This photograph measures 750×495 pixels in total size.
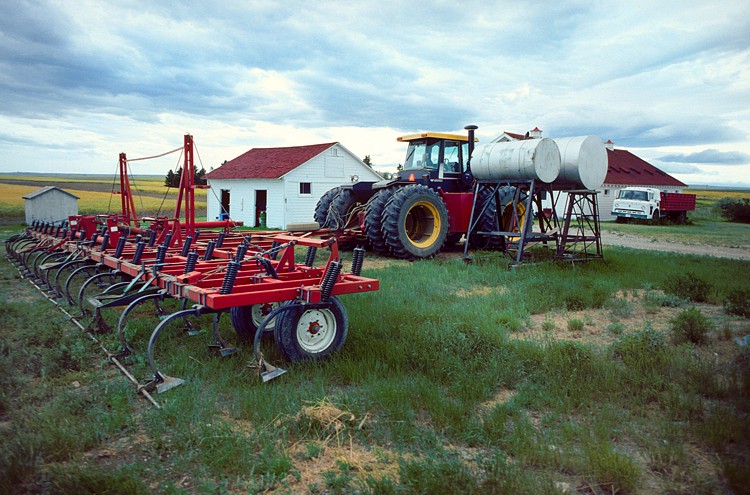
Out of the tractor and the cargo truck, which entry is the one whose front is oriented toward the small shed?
the cargo truck

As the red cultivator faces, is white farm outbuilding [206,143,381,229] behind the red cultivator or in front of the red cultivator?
in front

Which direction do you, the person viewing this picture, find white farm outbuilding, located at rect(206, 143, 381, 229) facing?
facing the viewer and to the left of the viewer

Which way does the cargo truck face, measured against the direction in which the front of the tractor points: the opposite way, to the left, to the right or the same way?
the opposite way

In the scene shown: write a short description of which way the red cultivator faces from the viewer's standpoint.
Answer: facing away from the viewer and to the right of the viewer

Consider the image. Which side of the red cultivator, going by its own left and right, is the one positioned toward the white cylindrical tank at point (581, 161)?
front

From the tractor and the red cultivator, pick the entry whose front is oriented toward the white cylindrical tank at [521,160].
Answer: the red cultivator

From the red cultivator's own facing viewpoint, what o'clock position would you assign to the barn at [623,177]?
The barn is roughly at 12 o'clock from the red cultivator.

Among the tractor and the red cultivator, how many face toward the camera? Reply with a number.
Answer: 0

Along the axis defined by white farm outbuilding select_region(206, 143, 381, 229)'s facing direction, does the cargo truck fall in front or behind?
behind

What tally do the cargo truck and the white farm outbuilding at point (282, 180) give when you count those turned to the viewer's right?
0

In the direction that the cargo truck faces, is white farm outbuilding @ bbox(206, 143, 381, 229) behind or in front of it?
in front

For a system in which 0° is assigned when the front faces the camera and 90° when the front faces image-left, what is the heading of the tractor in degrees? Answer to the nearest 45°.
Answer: approximately 225°

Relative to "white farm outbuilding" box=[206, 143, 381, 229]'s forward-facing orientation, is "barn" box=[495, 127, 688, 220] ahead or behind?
behind
